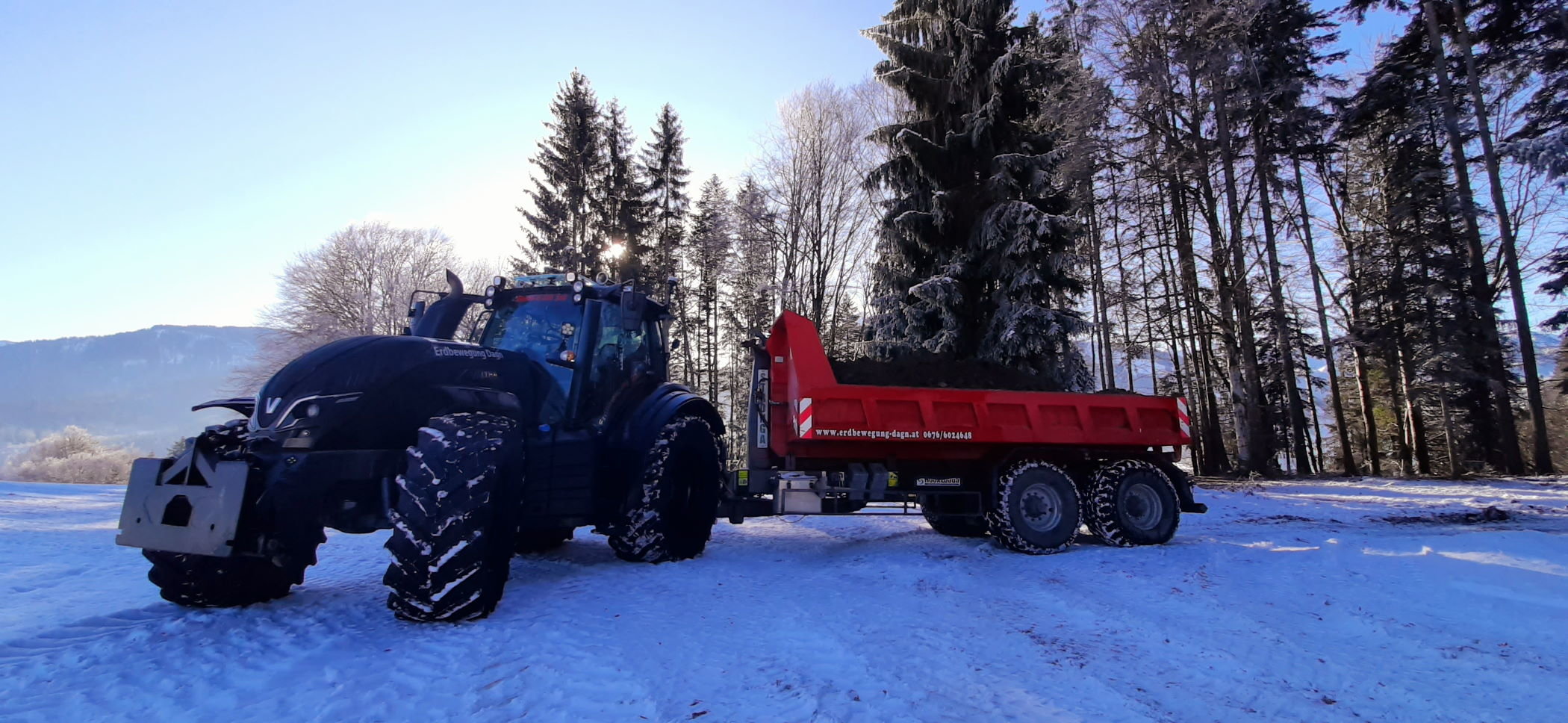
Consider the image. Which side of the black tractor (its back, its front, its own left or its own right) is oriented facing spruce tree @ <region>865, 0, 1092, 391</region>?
back

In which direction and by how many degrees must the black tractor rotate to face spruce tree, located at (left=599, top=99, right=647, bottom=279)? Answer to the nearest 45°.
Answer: approximately 135° to its right

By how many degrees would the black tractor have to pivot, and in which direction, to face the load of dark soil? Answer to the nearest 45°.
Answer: approximately 135° to its left

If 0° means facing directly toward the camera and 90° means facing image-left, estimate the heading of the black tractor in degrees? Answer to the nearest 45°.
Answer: approximately 45°

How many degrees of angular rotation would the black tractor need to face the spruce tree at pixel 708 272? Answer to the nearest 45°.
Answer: approximately 180°

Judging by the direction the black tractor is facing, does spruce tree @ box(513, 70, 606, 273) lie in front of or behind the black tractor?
behind

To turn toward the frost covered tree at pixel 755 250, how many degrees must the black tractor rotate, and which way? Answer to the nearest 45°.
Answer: approximately 180°
